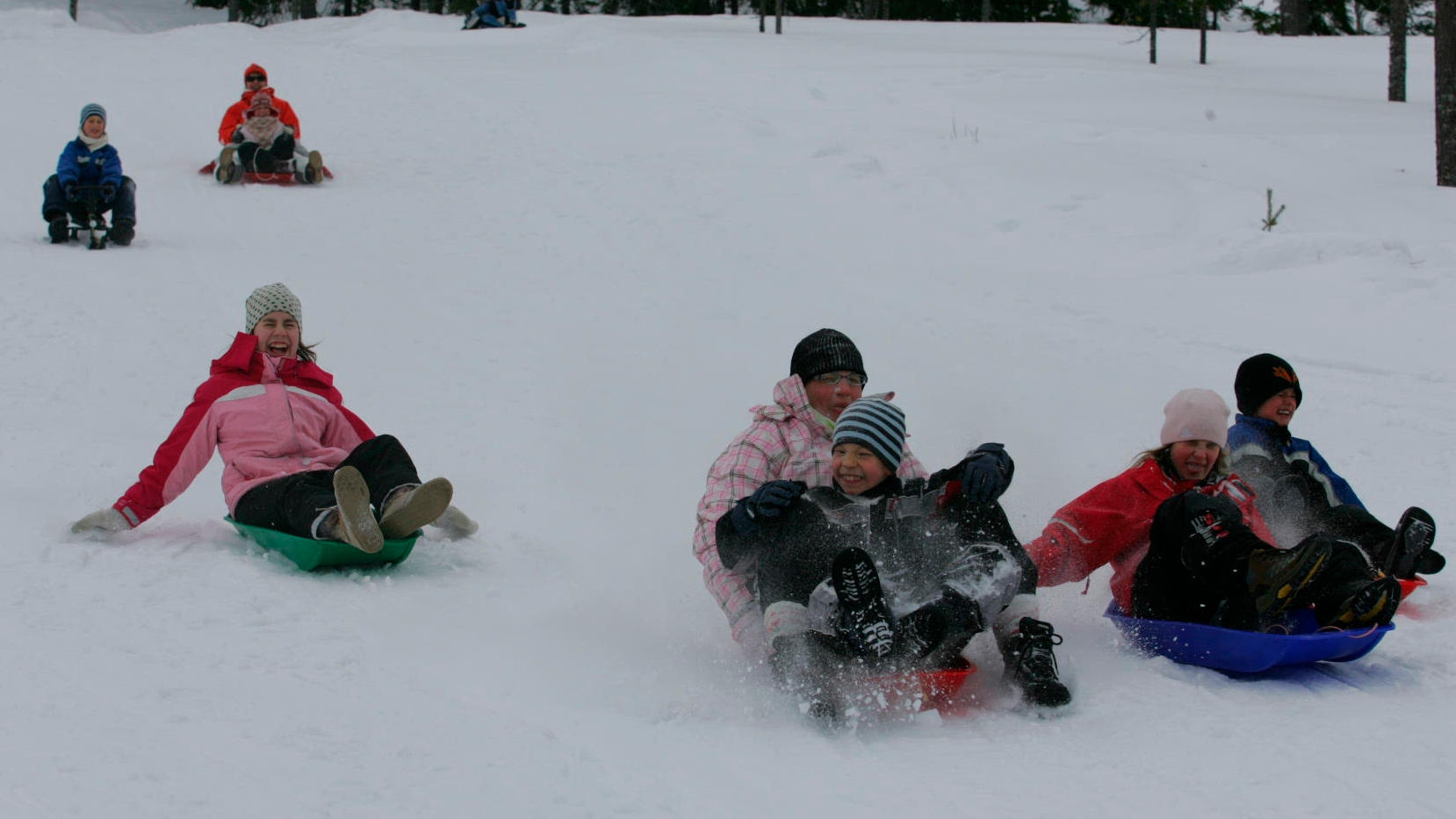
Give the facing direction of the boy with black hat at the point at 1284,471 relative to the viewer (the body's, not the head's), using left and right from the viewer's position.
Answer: facing the viewer and to the right of the viewer

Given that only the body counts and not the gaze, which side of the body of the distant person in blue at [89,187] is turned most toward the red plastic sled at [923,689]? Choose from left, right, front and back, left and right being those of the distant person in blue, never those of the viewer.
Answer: front

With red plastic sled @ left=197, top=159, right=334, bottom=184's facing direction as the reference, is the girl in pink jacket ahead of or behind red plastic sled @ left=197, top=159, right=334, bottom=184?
ahead
